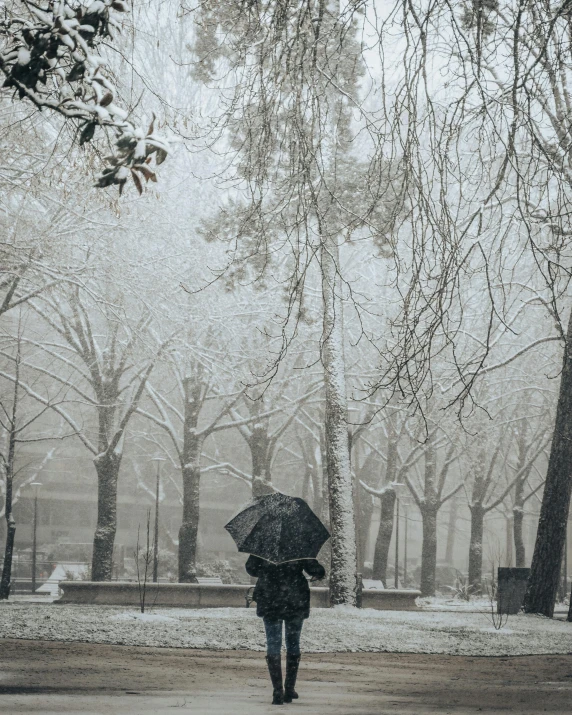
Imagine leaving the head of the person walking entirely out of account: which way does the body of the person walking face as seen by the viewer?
away from the camera

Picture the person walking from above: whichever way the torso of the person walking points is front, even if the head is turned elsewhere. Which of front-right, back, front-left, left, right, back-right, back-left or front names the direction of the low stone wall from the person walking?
front
